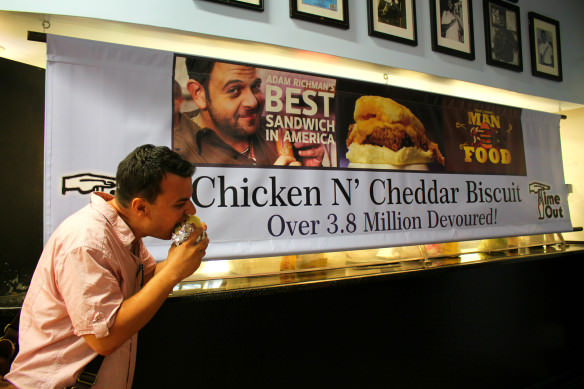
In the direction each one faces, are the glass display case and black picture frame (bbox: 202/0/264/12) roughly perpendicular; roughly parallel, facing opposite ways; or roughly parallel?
roughly parallel

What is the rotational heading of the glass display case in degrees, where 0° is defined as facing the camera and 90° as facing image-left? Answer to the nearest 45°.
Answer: approximately 315°

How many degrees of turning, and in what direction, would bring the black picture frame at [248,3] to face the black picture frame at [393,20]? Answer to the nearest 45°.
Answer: approximately 45° to its left

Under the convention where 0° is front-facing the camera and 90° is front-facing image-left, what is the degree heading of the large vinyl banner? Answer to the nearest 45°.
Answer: approximately 315°

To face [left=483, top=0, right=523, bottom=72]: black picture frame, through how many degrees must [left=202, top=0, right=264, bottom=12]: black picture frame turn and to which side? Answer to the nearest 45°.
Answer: approximately 45° to its left

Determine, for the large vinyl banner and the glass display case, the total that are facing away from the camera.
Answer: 0

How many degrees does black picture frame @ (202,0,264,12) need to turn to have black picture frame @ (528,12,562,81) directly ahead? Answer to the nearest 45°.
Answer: approximately 45° to its left

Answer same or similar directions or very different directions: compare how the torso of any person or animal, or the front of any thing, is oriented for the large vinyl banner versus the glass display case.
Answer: same or similar directions
